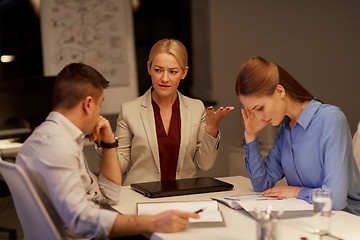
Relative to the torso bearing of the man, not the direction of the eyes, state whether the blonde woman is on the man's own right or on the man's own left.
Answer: on the man's own left

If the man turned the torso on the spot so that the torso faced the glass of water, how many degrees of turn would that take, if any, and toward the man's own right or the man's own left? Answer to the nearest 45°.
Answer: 0° — they already face it

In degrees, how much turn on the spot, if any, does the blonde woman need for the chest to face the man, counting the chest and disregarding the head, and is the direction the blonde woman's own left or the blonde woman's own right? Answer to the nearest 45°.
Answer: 0° — they already face them

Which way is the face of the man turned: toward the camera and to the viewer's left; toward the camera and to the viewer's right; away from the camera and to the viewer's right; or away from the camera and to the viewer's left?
away from the camera and to the viewer's right

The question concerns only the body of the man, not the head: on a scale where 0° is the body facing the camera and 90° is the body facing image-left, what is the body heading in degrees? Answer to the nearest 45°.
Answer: approximately 270°

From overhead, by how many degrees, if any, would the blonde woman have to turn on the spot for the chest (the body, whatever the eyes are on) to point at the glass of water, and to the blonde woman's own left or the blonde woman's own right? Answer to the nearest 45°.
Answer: approximately 45° to the blonde woman's own left

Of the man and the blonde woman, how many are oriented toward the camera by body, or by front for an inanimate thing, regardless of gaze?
1

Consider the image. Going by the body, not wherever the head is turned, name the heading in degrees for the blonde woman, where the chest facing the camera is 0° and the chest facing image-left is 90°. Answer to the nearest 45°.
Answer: approximately 0°

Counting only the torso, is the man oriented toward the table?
yes

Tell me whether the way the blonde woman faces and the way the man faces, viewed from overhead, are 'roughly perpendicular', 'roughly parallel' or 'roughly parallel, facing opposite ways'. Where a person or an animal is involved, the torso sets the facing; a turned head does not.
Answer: roughly perpendicular

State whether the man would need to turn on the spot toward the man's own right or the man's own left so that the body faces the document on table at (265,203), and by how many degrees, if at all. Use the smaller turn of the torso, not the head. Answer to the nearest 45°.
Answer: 0° — they already face it
